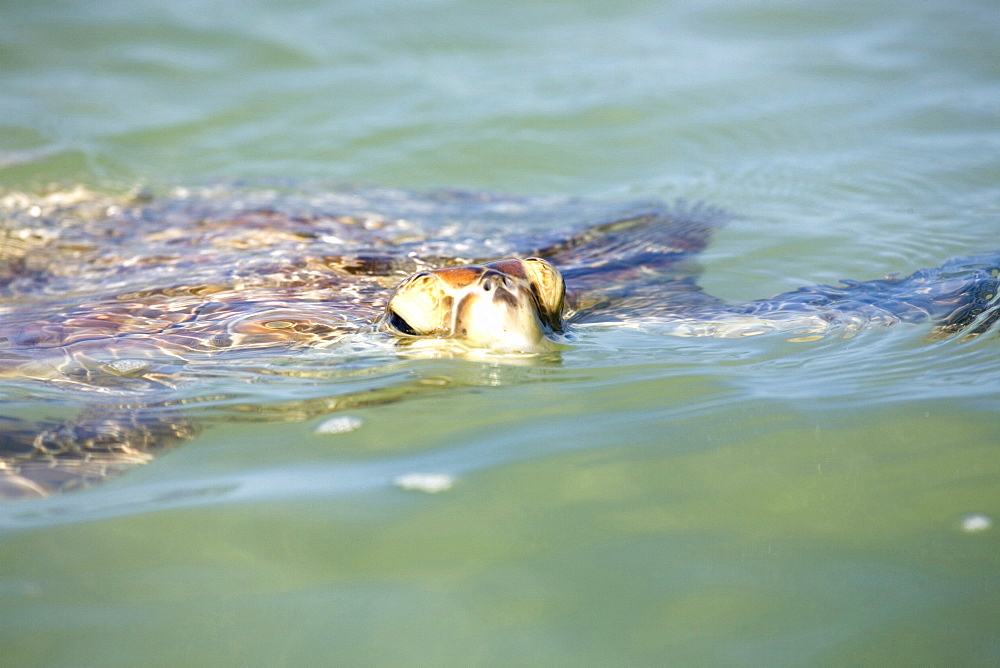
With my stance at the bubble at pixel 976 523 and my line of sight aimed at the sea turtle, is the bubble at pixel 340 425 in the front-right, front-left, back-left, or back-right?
front-left

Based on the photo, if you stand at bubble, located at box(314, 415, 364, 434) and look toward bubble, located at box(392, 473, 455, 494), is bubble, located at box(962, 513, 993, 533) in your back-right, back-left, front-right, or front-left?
front-left

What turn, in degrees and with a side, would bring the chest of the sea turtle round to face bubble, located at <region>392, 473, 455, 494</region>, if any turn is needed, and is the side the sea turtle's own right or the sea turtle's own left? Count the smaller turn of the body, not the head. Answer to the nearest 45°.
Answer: approximately 45° to the sea turtle's own right

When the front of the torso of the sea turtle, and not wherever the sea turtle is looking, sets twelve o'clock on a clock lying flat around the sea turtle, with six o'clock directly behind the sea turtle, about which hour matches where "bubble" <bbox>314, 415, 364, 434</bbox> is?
The bubble is roughly at 1 o'clock from the sea turtle.

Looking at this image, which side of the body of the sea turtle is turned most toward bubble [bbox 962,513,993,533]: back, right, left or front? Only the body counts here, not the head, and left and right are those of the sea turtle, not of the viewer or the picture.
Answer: front

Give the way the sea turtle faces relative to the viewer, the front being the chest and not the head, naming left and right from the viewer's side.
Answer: facing the viewer and to the right of the viewer
